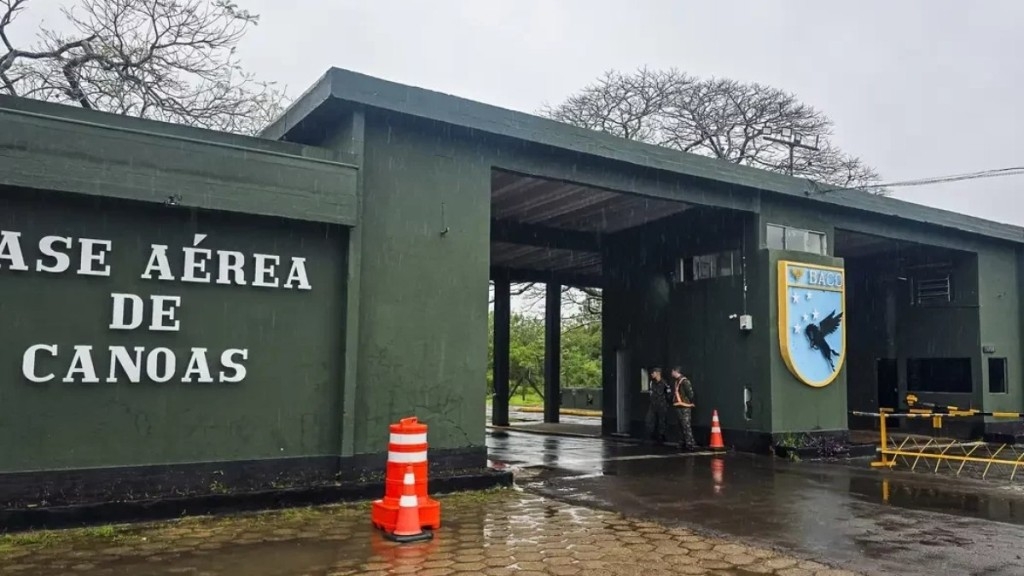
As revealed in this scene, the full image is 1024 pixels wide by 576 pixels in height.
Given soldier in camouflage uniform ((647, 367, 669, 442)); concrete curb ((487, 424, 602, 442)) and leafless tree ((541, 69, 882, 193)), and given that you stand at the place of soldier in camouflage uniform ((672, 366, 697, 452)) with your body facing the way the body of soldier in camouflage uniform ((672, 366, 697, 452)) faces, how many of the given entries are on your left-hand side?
0

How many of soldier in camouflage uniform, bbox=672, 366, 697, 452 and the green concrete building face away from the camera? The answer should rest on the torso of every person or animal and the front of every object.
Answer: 0

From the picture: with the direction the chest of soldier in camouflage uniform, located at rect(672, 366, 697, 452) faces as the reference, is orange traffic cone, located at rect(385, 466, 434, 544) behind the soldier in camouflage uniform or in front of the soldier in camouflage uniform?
in front

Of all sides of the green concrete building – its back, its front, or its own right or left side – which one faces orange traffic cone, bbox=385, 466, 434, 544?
front

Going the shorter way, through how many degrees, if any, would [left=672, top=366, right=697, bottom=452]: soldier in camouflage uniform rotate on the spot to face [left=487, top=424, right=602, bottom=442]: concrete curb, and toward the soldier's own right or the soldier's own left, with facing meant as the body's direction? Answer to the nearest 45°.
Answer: approximately 90° to the soldier's own right

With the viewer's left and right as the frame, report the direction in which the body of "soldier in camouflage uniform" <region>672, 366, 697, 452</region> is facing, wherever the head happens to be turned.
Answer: facing the viewer and to the left of the viewer

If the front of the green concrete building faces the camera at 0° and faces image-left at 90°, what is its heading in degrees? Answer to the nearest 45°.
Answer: approximately 315°

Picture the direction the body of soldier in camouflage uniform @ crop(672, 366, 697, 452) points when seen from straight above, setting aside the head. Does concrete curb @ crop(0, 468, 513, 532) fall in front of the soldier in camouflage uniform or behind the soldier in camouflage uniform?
in front
